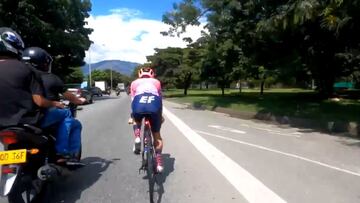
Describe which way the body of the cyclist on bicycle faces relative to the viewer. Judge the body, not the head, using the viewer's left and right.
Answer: facing away from the viewer

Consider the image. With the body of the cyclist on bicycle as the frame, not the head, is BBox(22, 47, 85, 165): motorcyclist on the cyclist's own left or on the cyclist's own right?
on the cyclist's own left

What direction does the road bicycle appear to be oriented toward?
away from the camera

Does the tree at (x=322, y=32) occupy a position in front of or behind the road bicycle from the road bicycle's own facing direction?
in front

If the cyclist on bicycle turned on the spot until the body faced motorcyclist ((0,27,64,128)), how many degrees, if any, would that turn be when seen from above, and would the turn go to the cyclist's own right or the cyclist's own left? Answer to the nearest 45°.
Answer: approximately 135° to the cyclist's own left

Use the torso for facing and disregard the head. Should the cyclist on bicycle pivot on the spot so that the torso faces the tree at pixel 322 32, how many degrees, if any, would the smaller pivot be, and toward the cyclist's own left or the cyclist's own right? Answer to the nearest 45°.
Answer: approximately 45° to the cyclist's own right

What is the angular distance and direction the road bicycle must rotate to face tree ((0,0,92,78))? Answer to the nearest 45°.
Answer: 0° — it already faces it

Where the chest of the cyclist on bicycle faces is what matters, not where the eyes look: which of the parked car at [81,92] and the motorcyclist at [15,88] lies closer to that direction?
the parked car

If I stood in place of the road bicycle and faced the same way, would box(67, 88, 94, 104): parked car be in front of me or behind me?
in front

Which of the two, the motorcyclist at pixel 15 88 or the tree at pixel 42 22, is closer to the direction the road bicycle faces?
the tree

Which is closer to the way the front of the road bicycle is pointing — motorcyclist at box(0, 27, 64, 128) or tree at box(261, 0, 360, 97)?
the tree

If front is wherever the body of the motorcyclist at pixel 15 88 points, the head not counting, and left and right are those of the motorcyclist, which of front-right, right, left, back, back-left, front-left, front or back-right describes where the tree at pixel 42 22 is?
front-left

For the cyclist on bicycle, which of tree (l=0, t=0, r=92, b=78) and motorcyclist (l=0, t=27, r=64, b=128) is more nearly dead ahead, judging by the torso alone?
the tree
